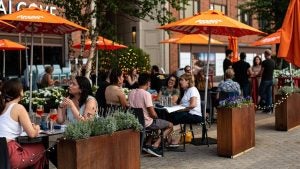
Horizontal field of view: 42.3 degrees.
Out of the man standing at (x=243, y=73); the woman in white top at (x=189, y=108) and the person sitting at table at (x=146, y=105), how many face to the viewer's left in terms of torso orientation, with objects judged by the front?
1

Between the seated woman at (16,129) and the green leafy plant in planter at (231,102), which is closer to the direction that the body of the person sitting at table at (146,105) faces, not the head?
the green leafy plant in planter

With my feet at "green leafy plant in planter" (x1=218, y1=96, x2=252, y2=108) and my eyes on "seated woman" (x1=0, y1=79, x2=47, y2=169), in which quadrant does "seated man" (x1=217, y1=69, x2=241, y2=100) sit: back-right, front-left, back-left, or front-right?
back-right

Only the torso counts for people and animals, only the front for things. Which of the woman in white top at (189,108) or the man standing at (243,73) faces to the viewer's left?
the woman in white top

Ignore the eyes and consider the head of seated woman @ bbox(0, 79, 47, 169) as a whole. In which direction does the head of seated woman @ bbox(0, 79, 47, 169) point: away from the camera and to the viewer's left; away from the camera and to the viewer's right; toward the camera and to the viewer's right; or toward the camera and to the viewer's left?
away from the camera and to the viewer's right

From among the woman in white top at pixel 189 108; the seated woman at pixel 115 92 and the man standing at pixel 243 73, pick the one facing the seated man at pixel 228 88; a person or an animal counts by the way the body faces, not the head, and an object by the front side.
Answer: the seated woman at pixel 115 92

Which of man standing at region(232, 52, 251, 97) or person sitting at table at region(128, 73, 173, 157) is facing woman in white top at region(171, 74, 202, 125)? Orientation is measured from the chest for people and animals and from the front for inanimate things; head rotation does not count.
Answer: the person sitting at table

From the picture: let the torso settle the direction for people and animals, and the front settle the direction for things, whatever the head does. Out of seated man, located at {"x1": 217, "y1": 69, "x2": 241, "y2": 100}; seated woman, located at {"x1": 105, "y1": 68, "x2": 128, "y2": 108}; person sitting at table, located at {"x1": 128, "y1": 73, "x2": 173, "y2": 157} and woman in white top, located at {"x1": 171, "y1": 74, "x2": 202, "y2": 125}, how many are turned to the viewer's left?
1

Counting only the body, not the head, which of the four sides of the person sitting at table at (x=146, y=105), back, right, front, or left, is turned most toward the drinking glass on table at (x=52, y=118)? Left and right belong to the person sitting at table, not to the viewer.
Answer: back

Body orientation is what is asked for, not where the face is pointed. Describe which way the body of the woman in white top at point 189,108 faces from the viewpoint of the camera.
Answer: to the viewer's left

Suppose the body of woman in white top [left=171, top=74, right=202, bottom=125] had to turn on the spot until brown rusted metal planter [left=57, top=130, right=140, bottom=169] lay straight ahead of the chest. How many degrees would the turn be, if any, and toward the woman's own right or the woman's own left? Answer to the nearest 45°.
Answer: approximately 90° to the woman's own left

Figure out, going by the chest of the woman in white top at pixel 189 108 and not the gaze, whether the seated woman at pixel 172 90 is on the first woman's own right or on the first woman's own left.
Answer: on the first woman's own right
